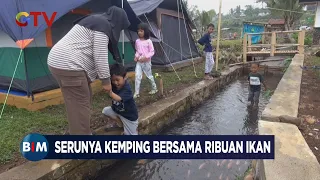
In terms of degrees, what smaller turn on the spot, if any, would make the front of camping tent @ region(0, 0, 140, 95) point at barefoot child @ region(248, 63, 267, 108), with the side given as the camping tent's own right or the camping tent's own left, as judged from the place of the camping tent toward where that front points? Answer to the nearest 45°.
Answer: approximately 45° to the camping tent's own left

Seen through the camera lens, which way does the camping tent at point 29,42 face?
facing the viewer and to the right of the viewer

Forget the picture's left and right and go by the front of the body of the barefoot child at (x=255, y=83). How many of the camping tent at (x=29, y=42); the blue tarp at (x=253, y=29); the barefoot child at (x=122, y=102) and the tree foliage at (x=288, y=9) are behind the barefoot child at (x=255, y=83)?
2

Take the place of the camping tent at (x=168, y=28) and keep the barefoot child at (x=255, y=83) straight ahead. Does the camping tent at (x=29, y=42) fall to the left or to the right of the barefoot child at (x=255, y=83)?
right

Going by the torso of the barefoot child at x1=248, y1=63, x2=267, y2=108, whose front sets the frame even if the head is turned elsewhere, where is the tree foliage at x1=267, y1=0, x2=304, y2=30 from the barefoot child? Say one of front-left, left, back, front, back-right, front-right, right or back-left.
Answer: back

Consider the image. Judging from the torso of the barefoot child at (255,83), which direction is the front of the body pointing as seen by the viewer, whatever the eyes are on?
toward the camera

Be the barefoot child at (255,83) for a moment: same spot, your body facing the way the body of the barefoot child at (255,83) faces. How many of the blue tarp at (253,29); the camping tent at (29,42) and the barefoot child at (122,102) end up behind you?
1
